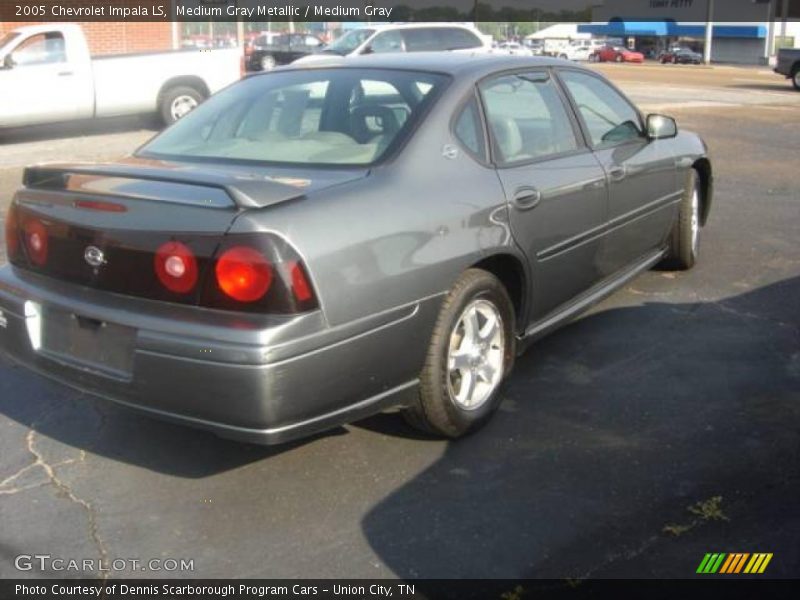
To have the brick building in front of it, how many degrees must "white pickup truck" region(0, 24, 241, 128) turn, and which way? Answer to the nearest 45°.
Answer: approximately 90° to its right

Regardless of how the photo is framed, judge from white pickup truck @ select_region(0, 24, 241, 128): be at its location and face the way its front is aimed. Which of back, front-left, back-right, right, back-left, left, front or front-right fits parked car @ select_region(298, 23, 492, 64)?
back-right

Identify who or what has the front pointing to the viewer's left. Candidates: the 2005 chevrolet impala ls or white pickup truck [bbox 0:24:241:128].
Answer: the white pickup truck

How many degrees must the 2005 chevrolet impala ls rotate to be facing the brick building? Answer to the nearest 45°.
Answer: approximately 45° to its left

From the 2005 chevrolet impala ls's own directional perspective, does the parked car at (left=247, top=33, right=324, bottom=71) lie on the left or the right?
on its left

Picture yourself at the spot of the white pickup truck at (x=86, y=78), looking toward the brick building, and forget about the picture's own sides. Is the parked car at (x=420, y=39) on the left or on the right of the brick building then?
right

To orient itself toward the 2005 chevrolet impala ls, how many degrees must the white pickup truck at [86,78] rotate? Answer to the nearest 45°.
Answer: approximately 90° to its left

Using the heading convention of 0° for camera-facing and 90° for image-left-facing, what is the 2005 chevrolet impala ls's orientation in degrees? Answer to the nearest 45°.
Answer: approximately 225°

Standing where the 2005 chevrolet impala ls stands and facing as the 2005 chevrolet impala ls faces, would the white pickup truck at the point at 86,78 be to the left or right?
on its left

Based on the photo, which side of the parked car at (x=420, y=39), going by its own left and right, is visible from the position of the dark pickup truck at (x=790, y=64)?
back

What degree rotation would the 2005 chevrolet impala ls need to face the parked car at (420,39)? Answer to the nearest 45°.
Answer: approximately 45° to its left

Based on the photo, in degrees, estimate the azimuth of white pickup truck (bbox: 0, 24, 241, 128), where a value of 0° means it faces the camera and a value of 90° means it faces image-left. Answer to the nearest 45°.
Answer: approximately 90°

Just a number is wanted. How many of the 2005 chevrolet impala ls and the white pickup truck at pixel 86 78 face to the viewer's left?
1

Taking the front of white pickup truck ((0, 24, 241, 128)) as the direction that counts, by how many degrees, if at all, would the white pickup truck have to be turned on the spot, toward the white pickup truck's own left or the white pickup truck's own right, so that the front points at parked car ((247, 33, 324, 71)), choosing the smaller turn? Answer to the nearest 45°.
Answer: approximately 90° to the white pickup truck's own right
